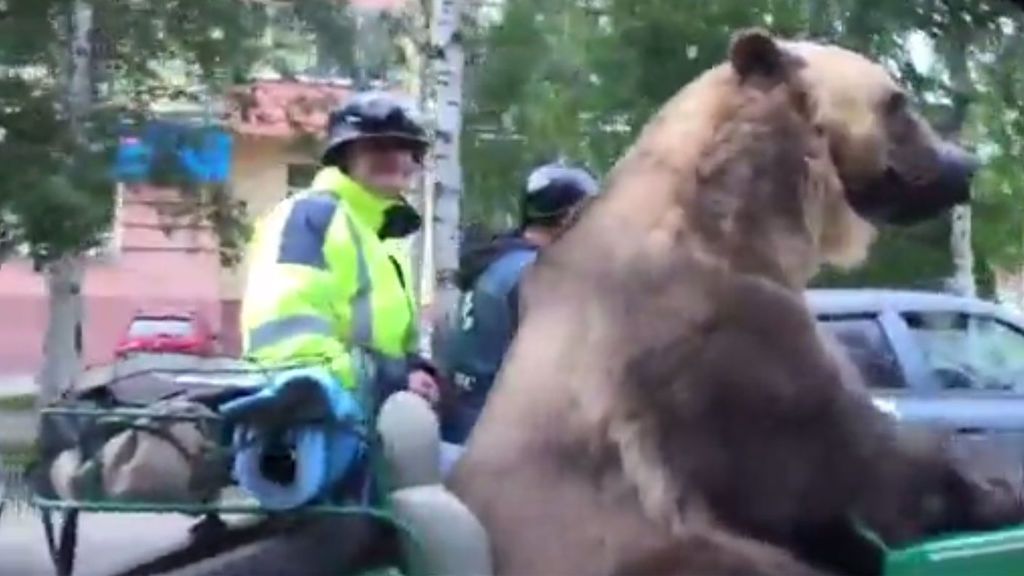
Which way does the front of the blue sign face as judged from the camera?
facing the viewer

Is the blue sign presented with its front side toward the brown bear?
yes

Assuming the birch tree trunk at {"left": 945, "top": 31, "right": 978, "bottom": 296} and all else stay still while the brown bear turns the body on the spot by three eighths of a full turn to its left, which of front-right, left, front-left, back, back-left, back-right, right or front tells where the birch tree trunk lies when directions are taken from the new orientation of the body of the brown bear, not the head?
front-right

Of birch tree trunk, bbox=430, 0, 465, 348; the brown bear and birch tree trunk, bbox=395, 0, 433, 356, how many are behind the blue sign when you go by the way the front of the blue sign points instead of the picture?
0

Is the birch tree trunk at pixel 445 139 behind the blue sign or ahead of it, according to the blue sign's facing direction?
ahead

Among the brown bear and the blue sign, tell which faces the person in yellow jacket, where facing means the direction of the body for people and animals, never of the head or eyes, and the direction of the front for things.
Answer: the blue sign

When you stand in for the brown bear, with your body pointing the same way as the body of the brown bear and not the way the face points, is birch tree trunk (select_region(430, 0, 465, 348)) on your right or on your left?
on your left

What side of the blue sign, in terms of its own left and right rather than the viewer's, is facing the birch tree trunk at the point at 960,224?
left

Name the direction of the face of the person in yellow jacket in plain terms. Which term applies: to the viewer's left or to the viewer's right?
to the viewer's right

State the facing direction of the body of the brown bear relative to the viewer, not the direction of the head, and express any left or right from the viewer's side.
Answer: facing to the right of the viewer

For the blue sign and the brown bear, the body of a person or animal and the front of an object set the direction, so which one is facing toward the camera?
the blue sign

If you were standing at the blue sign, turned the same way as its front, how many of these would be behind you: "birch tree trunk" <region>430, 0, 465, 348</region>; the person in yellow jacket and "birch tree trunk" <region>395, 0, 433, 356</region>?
0

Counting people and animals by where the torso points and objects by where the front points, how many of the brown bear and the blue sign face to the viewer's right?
1
